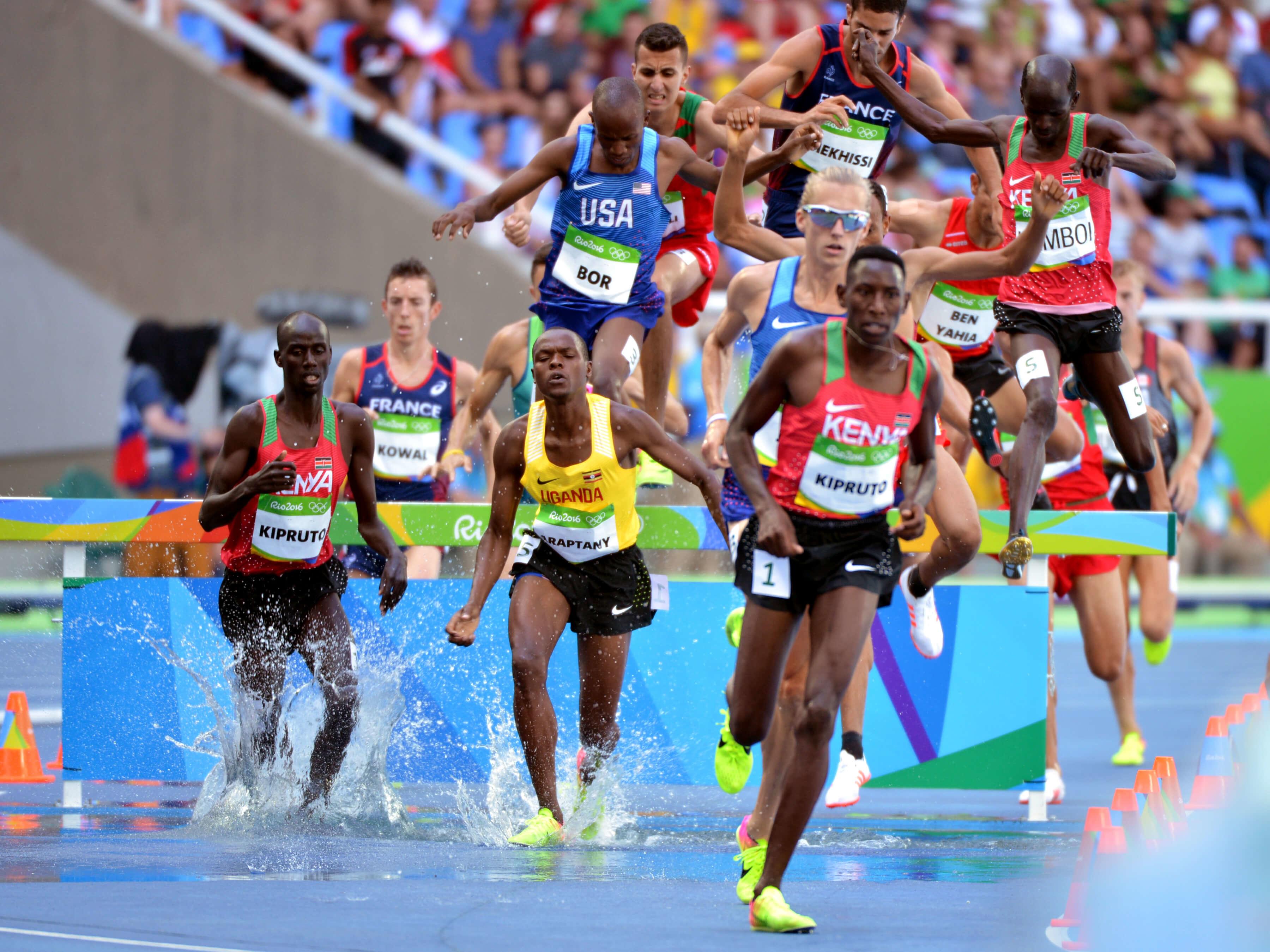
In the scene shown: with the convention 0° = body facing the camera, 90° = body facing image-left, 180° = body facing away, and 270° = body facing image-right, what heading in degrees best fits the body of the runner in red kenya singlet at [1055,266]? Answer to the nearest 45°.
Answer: approximately 0°

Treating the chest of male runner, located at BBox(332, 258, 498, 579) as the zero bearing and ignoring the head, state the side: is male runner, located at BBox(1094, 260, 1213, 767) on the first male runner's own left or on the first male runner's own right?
on the first male runner's own left
